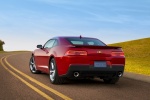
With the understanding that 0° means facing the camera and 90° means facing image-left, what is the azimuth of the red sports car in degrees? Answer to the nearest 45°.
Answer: approximately 135°
